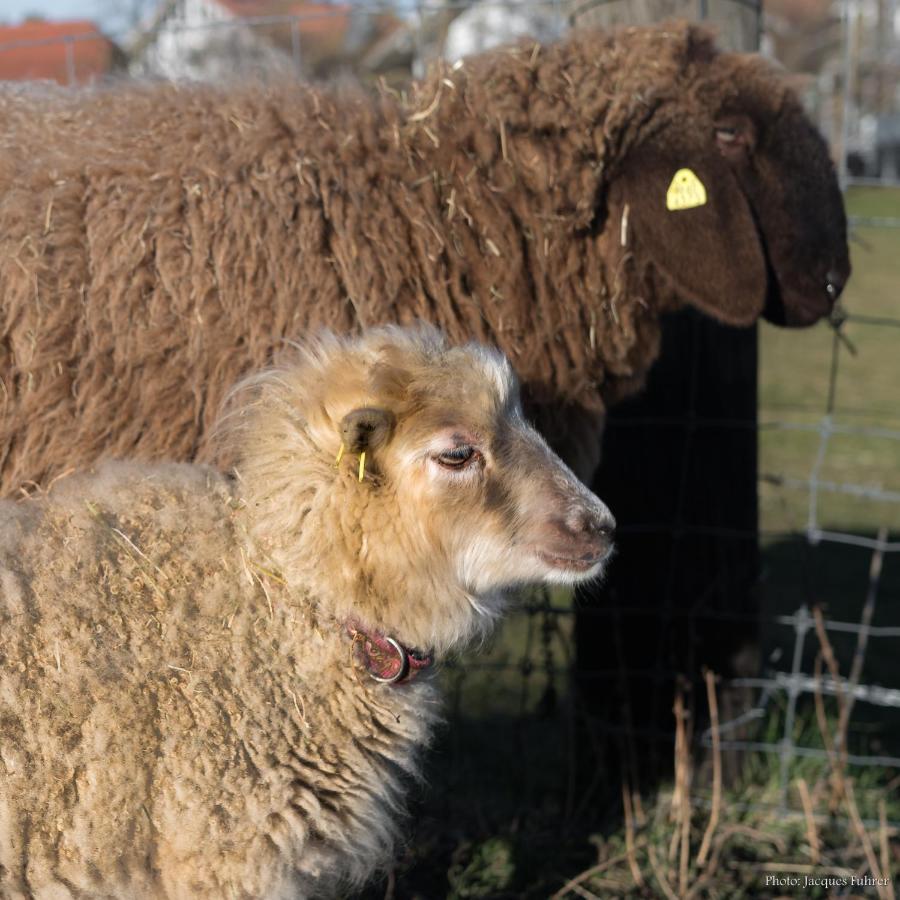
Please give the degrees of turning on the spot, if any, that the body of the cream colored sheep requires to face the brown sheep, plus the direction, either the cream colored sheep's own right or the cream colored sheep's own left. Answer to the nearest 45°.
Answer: approximately 90° to the cream colored sheep's own left

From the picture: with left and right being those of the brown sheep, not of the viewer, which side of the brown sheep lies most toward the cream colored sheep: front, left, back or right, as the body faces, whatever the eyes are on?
right

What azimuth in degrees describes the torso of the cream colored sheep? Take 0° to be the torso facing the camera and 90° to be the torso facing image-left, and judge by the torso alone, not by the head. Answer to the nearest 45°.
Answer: approximately 270°

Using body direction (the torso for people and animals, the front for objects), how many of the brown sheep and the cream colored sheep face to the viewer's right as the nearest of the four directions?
2

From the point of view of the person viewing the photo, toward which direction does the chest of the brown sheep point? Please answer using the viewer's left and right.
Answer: facing to the right of the viewer
